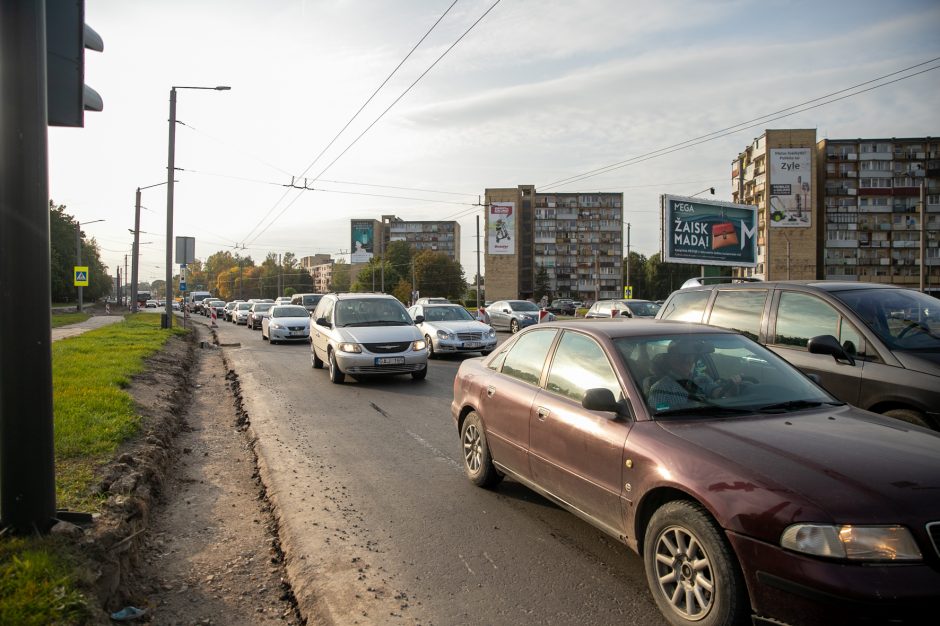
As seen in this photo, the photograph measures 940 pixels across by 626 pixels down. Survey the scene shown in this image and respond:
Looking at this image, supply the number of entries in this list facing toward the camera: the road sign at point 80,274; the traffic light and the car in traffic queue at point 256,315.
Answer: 2

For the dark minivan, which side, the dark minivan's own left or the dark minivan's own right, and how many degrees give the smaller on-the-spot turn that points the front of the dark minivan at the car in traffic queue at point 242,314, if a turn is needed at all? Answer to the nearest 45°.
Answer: approximately 180°

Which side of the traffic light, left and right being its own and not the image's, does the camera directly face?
right

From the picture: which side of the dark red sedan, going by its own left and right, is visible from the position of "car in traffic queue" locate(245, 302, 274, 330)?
back

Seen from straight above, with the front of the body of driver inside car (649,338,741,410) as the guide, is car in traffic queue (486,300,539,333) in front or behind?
behind

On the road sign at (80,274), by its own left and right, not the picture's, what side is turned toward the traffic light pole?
front

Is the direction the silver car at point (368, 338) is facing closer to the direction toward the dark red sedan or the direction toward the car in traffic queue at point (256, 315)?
the dark red sedan

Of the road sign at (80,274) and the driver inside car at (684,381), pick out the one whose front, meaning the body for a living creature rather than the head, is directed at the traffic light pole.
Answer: the road sign

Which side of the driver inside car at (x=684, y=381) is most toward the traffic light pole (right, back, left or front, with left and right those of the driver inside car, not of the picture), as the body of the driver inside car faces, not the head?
right
